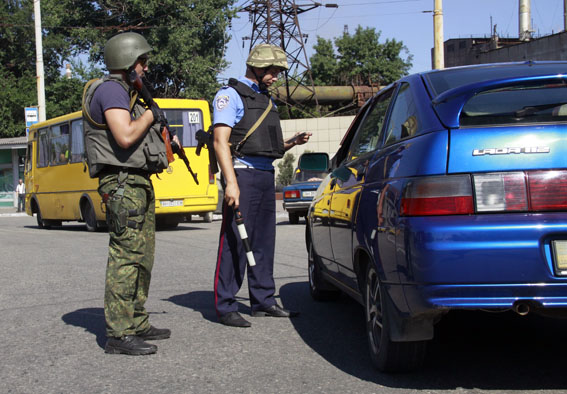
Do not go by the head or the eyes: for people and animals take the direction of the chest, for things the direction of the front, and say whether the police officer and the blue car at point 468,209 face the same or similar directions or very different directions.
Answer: very different directions

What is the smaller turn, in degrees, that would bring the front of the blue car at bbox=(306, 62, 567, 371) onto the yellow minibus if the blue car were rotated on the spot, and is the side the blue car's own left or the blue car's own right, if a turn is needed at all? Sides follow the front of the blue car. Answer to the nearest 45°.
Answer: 0° — it already faces it

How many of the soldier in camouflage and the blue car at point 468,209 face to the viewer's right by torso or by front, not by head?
1

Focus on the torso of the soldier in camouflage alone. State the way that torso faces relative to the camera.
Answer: to the viewer's right

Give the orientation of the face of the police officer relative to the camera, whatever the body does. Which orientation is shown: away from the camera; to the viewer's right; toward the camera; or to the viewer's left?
to the viewer's right

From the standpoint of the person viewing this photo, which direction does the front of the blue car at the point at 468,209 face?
facing away from the viewer and to the left of the viewer

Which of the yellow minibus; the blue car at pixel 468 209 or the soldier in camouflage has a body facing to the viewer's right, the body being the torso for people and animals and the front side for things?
the soldier in camouflage

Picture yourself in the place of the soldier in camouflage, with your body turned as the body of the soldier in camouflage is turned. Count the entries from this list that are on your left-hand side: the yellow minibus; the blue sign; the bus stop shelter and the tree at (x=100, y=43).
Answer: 4

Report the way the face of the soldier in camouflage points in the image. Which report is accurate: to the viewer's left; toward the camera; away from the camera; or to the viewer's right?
to the viewer's right

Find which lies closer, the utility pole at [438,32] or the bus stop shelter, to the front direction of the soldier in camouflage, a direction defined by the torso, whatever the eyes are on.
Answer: the utility pole

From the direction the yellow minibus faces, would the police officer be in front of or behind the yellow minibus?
behind

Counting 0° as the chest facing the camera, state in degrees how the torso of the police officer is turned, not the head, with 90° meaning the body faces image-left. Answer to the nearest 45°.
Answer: approximately 315°

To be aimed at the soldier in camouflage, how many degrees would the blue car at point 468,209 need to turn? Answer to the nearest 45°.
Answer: approximately 45° to its left

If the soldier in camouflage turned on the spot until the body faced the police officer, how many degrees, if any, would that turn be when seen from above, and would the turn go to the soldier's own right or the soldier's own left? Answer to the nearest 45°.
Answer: approximately 45° to the soldier's own left
